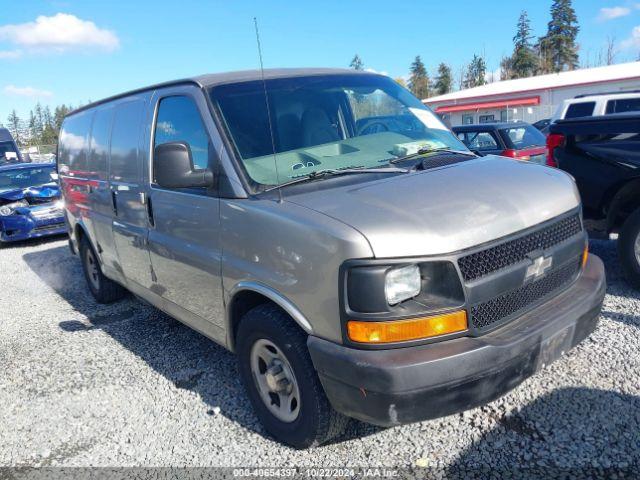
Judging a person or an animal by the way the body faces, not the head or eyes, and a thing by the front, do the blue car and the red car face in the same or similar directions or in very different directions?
very different directions

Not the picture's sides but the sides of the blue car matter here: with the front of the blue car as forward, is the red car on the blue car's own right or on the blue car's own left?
on the blue car's own left

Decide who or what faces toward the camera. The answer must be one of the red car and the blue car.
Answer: the blue car

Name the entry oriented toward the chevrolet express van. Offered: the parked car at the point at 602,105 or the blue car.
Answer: the blue car

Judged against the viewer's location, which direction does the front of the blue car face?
facing the viewer

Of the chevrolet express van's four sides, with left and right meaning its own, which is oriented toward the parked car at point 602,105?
left

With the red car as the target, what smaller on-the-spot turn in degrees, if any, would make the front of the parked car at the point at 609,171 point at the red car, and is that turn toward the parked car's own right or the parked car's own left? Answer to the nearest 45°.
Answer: approximately 135° to the parked car's own left

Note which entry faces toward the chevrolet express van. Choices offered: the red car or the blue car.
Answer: the blue car

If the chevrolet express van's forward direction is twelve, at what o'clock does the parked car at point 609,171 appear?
The parked car is roughly at 9 o'clock from the chevrolet express van.

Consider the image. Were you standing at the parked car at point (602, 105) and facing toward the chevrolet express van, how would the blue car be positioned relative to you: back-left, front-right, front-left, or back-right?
front-right
